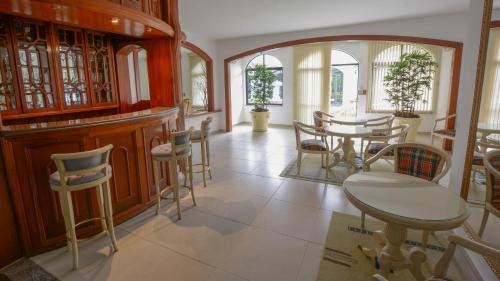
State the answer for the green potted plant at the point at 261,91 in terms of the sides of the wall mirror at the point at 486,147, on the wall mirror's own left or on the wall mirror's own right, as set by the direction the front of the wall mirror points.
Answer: on the wall mirror's own right

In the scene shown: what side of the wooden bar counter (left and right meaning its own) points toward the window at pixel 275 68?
left

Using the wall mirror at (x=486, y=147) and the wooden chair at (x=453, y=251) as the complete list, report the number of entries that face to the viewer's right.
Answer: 0

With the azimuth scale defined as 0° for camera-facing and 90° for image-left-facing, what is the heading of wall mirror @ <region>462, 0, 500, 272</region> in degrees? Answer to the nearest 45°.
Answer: approximately 45°

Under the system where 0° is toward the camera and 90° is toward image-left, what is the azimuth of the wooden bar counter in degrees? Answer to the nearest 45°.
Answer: approximately 315°

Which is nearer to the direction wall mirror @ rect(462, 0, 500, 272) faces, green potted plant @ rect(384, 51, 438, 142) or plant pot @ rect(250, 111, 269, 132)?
the plant pot

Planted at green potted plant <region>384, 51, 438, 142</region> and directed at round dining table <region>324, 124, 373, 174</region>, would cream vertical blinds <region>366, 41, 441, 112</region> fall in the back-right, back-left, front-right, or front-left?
back-right

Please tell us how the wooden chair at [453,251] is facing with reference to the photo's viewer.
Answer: facing away from the viewer and to the left of the viewer

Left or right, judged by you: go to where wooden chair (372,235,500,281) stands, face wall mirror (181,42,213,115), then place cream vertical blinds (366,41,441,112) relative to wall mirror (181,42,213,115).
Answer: right

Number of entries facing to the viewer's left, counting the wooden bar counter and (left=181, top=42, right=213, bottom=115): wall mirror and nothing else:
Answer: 0

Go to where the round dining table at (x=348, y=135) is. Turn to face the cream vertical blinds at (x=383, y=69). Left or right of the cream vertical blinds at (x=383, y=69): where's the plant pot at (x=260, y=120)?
left

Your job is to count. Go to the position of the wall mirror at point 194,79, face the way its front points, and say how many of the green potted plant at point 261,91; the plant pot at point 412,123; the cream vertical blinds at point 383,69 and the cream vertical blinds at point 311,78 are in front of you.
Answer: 4

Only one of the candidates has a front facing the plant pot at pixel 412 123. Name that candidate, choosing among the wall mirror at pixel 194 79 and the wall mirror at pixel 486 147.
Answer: the wall mirror at pixel 194 79

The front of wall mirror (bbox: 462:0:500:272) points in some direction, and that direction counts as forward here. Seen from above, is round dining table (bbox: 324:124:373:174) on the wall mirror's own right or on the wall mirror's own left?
on the wall mirror's own right

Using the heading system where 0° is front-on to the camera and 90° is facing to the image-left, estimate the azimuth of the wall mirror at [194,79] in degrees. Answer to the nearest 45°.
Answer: approximately 315°
